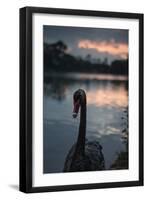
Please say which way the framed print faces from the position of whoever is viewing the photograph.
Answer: facing the viewer and to the right of the viewer
